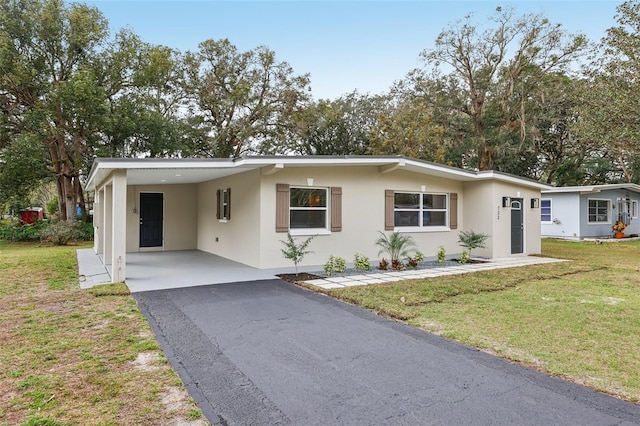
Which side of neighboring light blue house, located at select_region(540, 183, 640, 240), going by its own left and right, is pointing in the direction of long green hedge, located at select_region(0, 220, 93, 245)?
right

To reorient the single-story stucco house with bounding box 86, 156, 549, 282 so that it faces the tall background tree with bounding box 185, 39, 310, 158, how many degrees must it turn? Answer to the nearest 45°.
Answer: approximately 135° to its left

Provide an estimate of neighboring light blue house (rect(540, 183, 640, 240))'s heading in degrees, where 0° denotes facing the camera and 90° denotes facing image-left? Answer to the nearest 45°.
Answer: approximately 315°

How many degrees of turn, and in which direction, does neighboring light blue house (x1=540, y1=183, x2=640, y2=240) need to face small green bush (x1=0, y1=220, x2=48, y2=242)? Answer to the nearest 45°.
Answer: approximately 90° to its right

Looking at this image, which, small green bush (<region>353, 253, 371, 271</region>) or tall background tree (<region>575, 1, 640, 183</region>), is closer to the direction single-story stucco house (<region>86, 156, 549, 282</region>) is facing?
the small green bush

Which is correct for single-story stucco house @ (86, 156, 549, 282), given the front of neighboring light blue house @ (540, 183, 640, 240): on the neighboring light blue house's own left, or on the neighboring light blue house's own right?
on the neighboring light blue house's own right

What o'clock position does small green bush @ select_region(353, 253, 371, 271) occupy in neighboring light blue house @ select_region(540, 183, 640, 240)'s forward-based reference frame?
The small green bush is roughly at 2 o'clock from the neighboring light blue house.

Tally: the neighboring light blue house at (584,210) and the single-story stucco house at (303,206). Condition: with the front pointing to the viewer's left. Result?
0

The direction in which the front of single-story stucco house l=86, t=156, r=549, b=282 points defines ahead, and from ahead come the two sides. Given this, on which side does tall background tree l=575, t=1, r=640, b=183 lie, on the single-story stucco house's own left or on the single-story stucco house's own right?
on the single-story stucco house's own left

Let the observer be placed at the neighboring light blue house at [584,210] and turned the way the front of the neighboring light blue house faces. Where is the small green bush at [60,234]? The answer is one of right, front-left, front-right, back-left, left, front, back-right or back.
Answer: right

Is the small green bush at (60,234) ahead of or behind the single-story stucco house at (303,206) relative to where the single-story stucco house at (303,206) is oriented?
behind

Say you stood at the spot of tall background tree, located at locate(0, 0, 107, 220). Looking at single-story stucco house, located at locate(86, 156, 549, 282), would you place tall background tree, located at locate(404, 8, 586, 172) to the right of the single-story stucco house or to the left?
left

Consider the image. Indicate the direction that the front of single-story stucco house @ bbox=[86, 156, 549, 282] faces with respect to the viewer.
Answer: facing the viewer and to the right of the viewer
